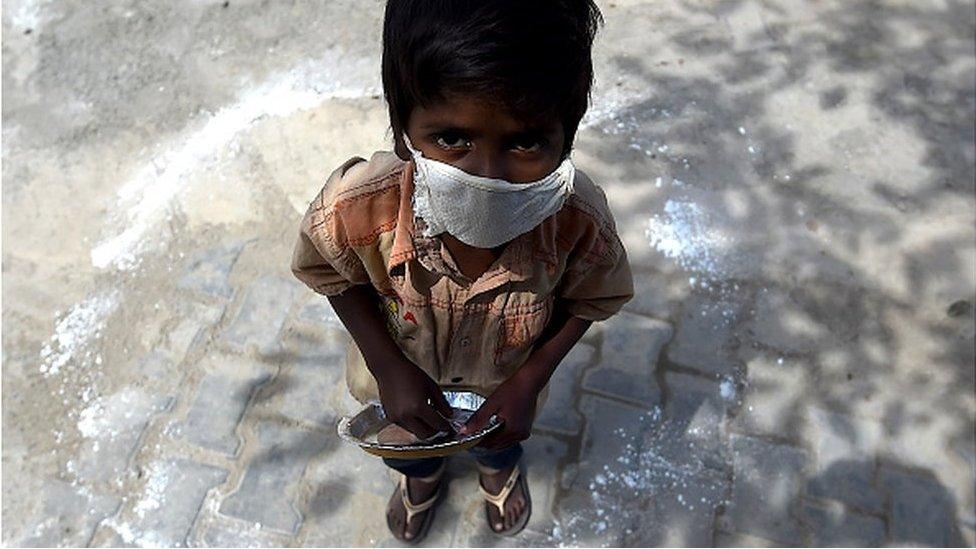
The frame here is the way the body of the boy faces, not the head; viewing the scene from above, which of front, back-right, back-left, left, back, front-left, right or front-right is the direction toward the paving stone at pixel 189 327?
back-right

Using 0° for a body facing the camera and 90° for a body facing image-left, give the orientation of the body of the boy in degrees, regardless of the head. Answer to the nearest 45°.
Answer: approximately 0°

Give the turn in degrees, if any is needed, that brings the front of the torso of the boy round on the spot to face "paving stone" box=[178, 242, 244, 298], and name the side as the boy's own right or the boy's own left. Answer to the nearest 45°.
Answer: approximately 135° to the boy's own right
